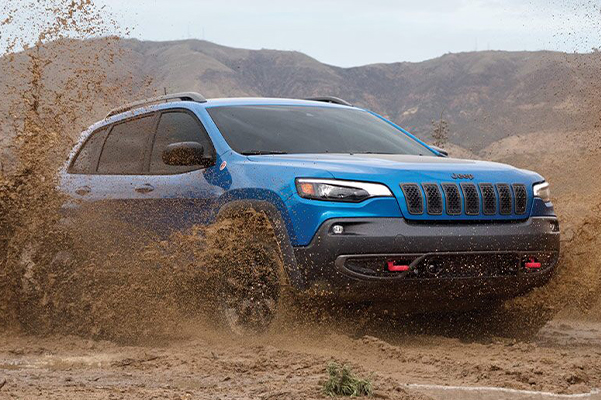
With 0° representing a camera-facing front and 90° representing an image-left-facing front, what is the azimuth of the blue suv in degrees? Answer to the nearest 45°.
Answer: approximately 315°
